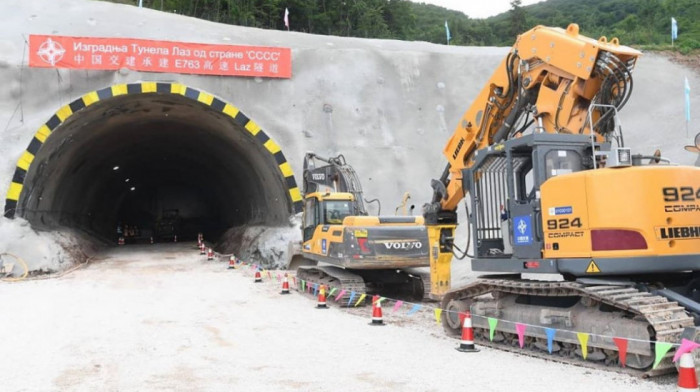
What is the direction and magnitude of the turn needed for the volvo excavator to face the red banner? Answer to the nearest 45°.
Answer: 0° — it already faces it

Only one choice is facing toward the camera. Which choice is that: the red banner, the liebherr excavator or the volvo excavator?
the red banner

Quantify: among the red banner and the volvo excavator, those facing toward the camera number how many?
1

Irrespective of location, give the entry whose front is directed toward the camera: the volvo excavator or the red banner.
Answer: the red banner

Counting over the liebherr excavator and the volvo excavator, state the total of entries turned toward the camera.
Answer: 0

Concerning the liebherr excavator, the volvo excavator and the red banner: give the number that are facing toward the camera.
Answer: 1

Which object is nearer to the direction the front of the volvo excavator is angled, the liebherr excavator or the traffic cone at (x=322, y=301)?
the traffic cone

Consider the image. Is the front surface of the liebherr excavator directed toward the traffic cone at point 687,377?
no

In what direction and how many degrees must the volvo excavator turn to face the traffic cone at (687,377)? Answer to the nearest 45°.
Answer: approximately 135° to its left

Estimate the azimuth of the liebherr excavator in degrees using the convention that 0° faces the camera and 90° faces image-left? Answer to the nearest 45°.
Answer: approximately 135°

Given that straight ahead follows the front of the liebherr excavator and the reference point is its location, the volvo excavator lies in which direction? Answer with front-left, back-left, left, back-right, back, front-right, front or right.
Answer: front

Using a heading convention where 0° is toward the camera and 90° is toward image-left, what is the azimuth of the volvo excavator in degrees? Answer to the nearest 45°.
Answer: approximately 135°

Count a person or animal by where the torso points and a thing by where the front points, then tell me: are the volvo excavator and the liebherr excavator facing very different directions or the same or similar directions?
same or similar directions

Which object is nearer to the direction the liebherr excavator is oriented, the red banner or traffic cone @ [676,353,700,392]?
the red banner

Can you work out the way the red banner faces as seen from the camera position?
facing the viewer

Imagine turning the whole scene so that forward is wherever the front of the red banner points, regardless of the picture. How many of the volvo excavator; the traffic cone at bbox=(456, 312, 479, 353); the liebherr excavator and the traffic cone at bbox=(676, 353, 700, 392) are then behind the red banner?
0

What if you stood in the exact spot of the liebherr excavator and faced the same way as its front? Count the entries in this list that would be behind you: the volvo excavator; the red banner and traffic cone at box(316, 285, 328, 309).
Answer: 0

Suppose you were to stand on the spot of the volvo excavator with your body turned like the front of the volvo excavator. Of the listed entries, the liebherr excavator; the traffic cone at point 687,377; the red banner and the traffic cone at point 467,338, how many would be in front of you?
1

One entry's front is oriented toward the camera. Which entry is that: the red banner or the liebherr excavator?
the red banner
